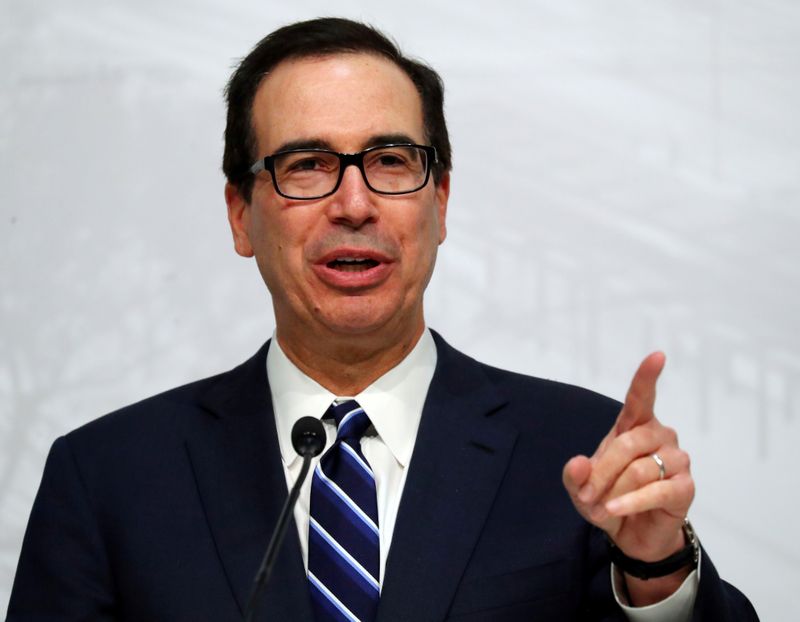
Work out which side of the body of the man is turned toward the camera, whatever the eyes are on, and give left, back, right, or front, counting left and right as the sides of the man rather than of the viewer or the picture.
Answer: front
